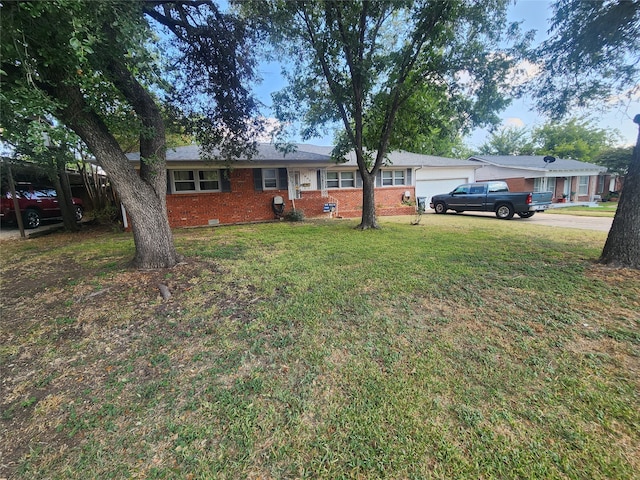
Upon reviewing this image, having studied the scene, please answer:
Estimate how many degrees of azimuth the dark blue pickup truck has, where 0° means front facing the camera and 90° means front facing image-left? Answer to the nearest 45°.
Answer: approximately 135°
